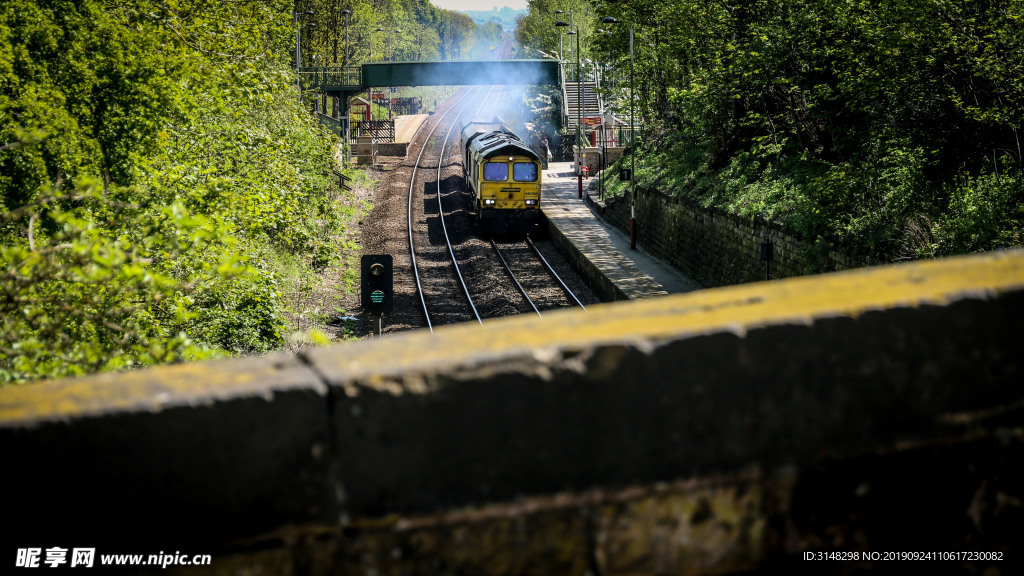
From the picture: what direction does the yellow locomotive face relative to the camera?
toward the camera

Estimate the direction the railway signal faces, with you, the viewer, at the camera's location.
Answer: facing the viewer

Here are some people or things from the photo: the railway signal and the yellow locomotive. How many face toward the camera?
2

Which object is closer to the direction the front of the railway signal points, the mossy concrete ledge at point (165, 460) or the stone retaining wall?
the mossy concrete ledge

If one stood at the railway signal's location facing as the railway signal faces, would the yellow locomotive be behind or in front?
behind

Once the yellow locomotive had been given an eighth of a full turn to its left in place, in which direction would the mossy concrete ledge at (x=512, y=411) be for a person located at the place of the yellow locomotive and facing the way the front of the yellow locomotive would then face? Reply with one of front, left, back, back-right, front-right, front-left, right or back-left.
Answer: front-right

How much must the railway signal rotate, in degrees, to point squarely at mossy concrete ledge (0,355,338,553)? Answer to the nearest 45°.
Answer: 0° — it already faces it

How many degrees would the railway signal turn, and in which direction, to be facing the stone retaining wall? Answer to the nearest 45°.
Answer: approximately 135° to its left

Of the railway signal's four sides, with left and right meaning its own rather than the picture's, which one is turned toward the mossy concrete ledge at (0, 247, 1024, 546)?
front

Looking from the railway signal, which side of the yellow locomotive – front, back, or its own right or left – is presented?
front

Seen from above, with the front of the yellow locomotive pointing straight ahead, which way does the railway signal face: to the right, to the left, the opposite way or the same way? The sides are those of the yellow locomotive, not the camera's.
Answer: the same way
